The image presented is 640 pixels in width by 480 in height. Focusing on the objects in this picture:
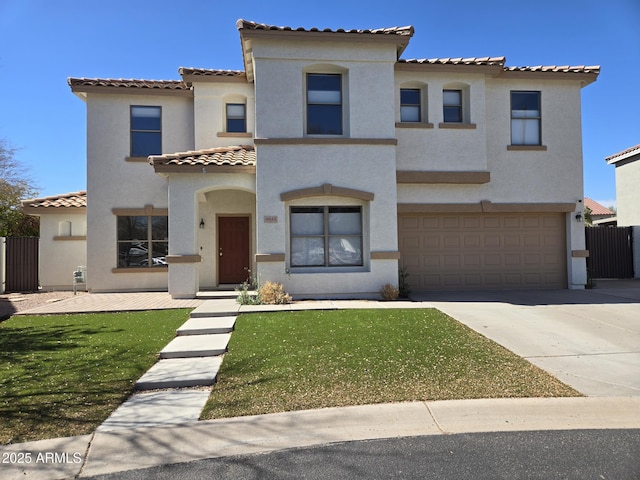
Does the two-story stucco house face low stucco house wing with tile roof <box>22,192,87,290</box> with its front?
no

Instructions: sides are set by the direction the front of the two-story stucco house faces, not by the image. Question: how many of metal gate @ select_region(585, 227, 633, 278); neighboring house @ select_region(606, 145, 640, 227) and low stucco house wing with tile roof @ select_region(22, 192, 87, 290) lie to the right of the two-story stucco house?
1

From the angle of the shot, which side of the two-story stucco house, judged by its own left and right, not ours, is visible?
front

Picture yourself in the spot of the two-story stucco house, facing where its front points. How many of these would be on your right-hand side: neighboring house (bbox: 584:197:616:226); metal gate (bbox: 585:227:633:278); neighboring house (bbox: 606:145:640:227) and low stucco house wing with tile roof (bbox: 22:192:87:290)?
1

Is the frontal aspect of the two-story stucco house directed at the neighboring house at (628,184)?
no

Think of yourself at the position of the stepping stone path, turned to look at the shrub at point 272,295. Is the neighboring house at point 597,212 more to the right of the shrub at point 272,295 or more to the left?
right

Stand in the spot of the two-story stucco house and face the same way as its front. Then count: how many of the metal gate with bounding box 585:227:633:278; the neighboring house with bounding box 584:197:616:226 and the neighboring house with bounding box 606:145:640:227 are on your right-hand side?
0

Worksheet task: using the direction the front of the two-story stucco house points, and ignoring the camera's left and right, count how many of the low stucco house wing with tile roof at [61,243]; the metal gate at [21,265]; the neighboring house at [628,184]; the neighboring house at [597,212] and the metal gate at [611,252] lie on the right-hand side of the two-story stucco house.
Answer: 2

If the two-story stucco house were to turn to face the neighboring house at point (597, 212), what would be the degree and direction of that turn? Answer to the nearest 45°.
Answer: approximately 135° to its left

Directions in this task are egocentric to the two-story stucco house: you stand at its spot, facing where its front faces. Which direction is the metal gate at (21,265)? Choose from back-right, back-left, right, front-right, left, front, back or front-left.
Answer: right

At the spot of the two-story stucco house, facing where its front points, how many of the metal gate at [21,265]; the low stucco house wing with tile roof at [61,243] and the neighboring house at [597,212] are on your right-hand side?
2

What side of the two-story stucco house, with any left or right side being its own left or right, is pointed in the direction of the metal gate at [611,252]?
left

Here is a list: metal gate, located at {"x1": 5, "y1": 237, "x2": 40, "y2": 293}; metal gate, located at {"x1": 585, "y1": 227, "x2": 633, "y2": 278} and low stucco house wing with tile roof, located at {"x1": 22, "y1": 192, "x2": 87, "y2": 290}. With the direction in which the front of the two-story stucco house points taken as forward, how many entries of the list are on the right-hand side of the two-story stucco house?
2
